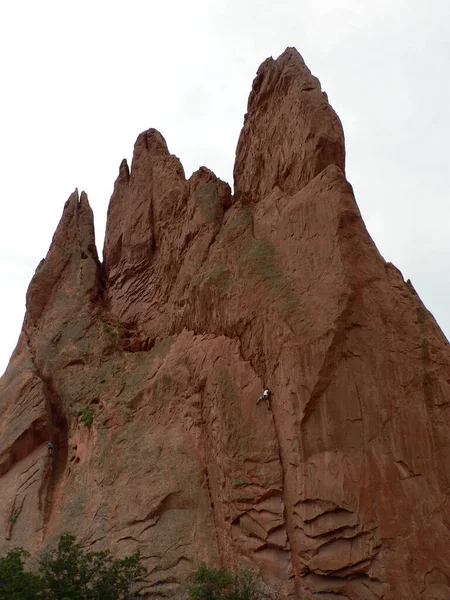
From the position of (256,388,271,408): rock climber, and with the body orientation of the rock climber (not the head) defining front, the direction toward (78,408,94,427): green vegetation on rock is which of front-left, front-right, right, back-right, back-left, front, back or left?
front-left

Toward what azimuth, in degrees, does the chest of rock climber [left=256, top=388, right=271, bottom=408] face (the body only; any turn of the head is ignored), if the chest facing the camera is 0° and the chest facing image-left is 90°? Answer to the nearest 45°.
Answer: approximately 180°

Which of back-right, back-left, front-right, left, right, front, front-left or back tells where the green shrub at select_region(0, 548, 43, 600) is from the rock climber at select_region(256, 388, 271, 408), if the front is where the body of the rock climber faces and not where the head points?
left

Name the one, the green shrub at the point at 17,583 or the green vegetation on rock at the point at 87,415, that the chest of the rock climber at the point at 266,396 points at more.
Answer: the green vegetation on rock
